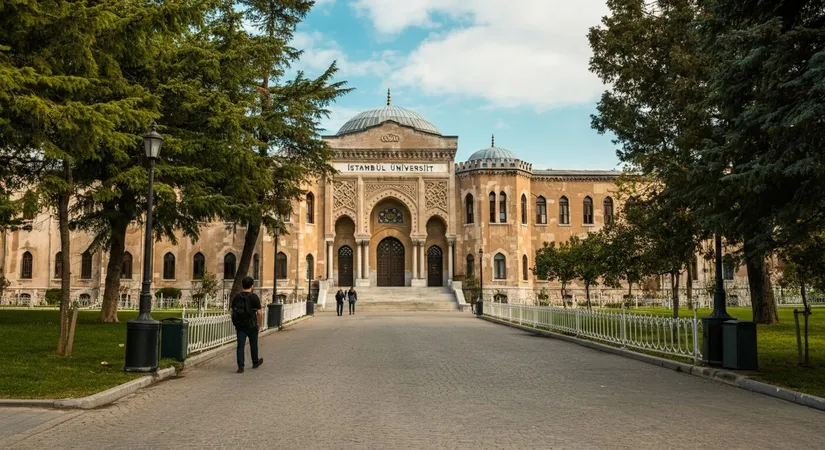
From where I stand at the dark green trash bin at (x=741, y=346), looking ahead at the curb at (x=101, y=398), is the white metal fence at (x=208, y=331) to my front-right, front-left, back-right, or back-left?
front-right

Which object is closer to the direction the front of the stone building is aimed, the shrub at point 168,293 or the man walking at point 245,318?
the man walking

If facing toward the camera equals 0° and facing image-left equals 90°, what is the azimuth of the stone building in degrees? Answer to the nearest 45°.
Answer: approximately 0°

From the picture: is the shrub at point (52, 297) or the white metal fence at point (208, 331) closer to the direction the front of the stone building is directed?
the white metal fence

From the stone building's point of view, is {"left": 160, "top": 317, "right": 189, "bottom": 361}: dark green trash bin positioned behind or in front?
in front

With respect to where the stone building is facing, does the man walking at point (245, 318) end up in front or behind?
in front

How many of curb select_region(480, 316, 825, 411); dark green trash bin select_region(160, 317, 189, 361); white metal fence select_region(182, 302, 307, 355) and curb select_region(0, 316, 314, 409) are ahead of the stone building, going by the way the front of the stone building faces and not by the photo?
4

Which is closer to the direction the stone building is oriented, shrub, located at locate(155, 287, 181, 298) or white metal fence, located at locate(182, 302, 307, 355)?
the white metal fence

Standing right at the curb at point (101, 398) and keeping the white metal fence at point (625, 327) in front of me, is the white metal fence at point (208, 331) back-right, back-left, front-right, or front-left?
front-left

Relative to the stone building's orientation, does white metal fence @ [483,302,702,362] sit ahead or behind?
ahead

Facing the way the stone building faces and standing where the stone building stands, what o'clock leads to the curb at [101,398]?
The curb is roughly at 12 o'clock from the stone building.

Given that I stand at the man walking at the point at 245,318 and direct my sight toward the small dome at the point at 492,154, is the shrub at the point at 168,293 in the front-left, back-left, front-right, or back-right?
front-left

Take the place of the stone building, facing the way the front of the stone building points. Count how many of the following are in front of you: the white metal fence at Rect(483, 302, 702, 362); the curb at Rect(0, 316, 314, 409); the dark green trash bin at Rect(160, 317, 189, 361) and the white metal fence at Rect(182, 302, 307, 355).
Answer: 4

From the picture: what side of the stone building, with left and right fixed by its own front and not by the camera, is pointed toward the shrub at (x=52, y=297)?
right

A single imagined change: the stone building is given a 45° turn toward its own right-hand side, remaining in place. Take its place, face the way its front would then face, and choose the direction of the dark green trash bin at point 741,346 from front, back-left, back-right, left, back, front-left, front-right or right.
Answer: front-left
